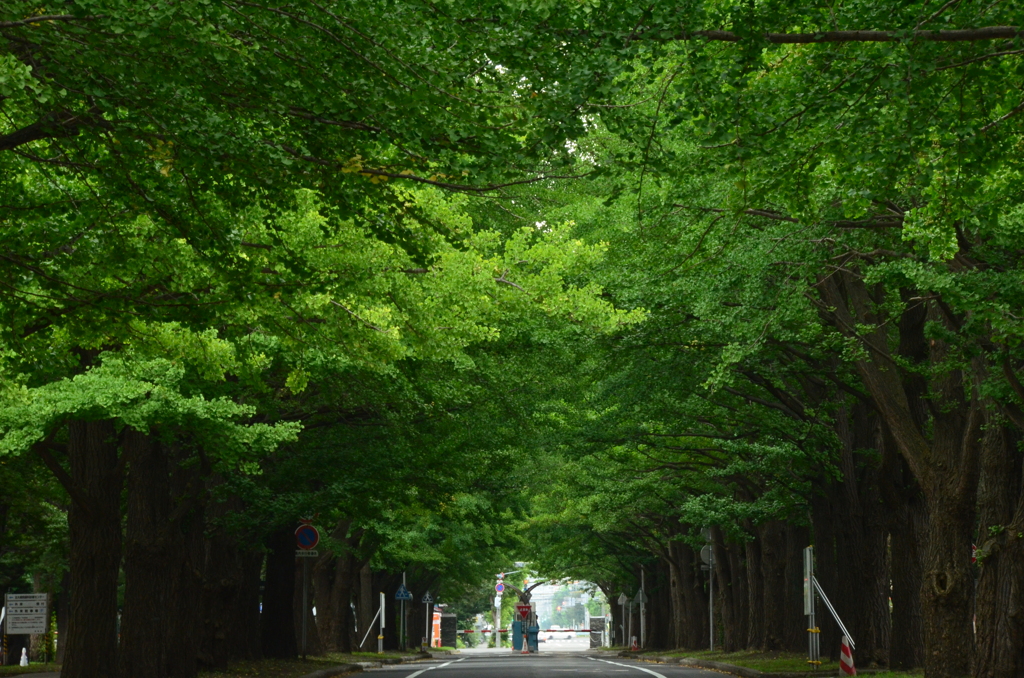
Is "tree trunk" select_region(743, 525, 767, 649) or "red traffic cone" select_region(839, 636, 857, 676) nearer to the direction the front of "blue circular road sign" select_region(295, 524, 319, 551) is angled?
the red traffic cone

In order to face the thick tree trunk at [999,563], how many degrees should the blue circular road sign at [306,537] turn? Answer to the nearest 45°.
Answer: approximately 45° to its left

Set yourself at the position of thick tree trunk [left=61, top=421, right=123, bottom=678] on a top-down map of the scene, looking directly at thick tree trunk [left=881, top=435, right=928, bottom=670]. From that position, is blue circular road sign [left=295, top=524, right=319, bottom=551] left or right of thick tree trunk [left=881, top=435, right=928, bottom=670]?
left

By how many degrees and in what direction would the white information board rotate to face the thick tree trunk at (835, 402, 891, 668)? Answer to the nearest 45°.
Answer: approximately 45° to its left

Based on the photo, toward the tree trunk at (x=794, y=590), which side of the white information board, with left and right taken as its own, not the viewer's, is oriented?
left

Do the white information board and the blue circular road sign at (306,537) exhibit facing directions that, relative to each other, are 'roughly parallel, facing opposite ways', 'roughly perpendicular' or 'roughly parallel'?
roughly parallel

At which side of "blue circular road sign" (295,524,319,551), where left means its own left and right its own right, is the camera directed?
front

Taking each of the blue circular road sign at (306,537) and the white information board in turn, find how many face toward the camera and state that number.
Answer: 2

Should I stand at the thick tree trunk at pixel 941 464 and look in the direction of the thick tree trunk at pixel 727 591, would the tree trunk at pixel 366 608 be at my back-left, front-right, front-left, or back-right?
front-left

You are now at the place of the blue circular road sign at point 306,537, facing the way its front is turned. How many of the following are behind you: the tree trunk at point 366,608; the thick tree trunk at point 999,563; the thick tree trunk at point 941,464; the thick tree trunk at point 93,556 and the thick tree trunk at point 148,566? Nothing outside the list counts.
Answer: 1

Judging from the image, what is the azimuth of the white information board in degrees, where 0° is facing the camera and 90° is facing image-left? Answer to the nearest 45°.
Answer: approximately 0°

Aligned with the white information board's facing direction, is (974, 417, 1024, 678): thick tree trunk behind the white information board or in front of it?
in front
